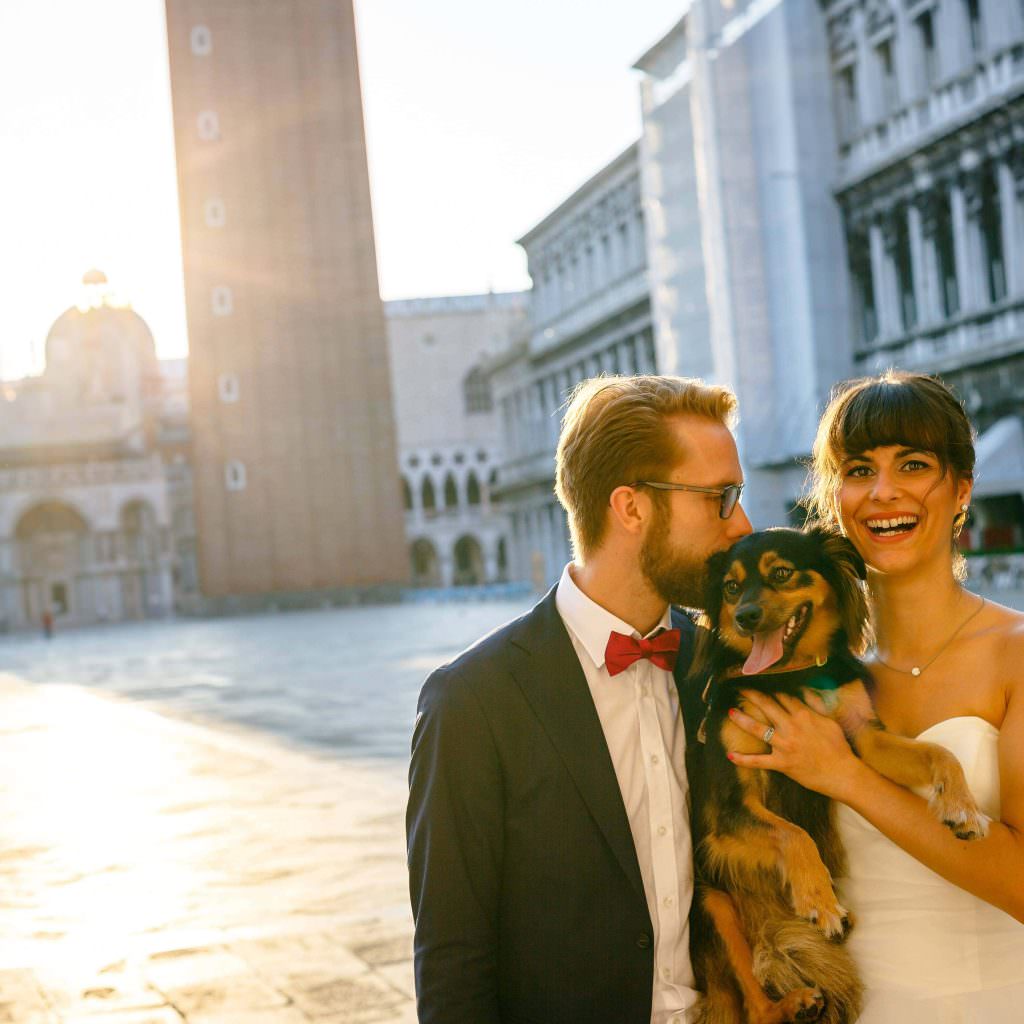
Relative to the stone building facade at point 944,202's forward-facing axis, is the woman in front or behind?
in front

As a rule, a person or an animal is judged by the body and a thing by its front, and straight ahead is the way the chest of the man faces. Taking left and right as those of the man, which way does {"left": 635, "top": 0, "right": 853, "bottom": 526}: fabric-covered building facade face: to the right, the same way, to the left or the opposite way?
to the right

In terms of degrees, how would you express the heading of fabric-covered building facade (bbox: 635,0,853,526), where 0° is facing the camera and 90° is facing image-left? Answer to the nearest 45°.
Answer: approximately 45°

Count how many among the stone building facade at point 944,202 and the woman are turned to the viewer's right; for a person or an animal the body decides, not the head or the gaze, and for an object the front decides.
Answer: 0

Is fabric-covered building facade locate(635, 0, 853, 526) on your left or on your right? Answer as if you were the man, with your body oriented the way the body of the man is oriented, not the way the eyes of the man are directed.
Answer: on your left

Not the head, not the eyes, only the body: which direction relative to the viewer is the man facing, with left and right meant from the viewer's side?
facing the viewer and to the right of the viewer

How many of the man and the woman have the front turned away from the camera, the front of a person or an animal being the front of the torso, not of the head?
0

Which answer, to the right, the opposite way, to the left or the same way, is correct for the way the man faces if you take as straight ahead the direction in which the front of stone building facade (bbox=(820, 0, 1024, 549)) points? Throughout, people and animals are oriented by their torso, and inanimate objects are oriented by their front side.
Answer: to the left

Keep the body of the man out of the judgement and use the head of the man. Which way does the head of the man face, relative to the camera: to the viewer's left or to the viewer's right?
to the viewer's right

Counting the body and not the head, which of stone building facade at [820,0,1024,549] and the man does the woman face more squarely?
the man

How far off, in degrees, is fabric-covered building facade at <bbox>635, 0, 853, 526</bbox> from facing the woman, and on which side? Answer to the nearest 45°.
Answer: approximately 45° to its left

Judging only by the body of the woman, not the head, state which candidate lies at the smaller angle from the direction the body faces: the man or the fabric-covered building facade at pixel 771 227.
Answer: the man

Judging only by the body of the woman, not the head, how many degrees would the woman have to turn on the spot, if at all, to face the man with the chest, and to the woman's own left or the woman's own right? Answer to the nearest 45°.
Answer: approximately 45° to the woman's own right

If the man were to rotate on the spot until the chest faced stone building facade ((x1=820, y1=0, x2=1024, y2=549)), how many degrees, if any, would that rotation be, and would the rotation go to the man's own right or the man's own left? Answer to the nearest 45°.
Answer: approximately 135° to the man's own left

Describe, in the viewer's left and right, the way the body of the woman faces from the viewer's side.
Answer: facing the viewer and to the left of the viewer

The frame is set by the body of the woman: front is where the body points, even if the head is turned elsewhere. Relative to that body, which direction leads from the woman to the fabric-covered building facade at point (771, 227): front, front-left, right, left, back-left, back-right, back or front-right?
back-right

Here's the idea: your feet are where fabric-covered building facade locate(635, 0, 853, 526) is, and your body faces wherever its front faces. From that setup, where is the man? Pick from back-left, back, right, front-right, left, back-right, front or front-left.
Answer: front-left
